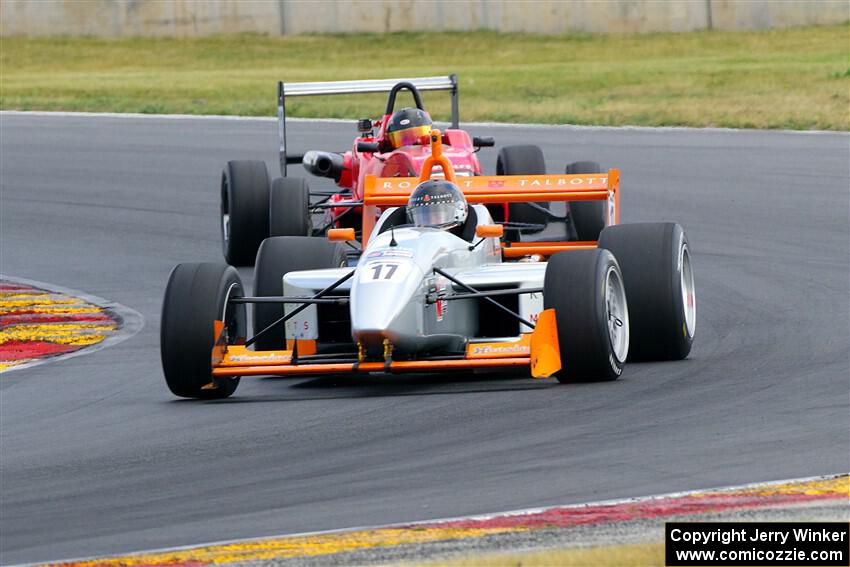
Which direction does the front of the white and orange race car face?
toward the camera

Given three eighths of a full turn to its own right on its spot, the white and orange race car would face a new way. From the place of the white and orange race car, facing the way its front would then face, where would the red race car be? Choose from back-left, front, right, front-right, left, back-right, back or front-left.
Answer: front-right
